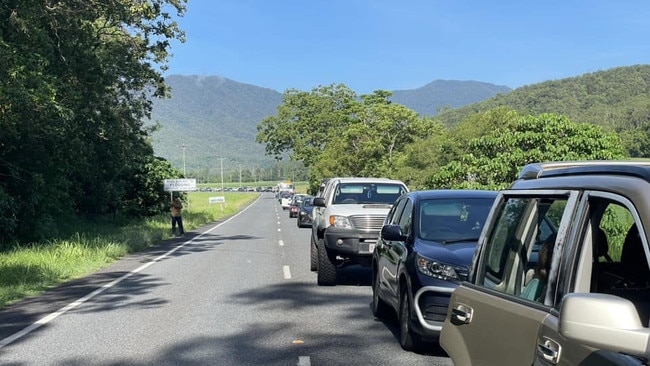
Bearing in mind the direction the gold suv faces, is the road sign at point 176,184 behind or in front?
behind

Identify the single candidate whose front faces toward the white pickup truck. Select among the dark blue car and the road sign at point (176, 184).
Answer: the road sign

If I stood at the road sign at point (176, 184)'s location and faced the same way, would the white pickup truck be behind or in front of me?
in front

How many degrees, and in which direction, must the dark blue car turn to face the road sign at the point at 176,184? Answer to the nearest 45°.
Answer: approximately 180°

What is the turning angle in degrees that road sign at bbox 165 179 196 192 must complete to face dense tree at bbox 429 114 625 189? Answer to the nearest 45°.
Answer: approximately 45° to its left

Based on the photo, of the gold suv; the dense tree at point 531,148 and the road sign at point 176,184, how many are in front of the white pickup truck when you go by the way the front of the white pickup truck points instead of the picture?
1

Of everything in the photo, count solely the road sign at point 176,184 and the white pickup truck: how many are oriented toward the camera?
2

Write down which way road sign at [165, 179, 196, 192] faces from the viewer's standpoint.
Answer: facing the viewer

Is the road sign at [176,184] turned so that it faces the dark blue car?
yes

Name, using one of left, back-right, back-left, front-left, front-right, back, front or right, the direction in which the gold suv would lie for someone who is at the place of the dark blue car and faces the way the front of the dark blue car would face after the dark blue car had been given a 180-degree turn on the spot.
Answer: back-left

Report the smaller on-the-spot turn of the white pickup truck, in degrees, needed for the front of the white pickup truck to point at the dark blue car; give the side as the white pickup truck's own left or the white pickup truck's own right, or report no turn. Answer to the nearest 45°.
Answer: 0° — it already faces it

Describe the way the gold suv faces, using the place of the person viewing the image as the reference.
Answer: facing the viewer and to the right of the viewer

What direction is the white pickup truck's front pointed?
toward the camera
